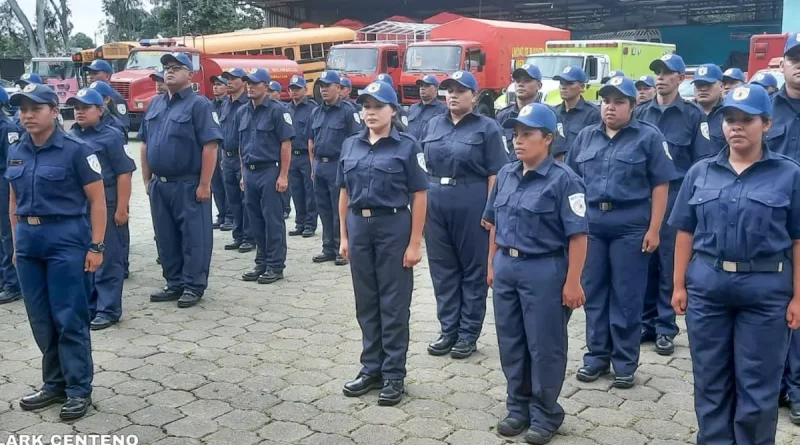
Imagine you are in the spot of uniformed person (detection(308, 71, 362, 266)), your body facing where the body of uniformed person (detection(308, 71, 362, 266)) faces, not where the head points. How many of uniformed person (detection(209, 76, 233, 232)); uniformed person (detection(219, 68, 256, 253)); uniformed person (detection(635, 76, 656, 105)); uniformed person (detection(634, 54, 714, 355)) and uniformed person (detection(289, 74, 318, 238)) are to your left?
2

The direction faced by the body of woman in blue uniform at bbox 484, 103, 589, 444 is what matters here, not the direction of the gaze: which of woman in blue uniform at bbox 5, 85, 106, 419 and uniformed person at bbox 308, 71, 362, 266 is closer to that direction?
the woman in blue uniform

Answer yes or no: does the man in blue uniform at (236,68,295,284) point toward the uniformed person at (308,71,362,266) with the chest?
no

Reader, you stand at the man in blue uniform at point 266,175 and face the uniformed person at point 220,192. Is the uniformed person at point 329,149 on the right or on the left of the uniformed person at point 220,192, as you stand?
right

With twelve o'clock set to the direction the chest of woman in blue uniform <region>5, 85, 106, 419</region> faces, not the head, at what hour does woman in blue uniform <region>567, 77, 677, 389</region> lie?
woman in blue uniform <region>567, 77, 677, 389</region> is roughly at 8 o'clock from woman in blue uniform <region>5, 85, 106, 419</region>.

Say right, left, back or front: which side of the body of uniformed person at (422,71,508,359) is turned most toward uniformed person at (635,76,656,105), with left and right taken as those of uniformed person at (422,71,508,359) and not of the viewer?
back

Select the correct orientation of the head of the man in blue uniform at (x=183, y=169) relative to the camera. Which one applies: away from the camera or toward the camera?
toward the camera

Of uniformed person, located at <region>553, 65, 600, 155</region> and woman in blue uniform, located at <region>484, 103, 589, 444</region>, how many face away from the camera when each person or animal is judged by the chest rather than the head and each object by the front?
0

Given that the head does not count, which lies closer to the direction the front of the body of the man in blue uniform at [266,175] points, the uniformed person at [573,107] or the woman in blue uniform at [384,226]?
the woman in blue uniform

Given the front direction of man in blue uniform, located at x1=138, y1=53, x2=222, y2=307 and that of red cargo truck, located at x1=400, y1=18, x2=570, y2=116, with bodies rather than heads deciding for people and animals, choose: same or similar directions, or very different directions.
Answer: same or similar directions

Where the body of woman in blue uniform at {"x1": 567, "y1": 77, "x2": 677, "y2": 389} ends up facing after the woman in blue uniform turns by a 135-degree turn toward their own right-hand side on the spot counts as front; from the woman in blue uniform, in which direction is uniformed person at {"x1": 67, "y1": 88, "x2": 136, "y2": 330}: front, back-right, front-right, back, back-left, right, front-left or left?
left

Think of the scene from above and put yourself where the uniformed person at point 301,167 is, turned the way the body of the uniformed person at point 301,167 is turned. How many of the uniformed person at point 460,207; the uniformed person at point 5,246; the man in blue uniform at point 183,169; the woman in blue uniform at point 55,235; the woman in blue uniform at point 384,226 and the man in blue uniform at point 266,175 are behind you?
0

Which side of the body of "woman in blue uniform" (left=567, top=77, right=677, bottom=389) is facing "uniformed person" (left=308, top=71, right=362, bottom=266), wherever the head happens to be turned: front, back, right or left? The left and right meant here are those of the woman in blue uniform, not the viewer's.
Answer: right

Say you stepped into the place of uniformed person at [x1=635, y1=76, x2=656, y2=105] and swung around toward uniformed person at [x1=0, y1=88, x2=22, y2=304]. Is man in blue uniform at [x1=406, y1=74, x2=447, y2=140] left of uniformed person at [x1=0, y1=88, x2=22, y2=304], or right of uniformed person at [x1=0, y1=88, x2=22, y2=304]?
right

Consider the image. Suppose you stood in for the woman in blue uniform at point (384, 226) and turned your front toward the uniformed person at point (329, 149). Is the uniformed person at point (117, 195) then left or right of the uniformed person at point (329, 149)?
left

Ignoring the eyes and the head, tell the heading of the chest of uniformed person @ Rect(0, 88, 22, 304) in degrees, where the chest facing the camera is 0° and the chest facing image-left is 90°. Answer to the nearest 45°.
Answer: approximately 45°

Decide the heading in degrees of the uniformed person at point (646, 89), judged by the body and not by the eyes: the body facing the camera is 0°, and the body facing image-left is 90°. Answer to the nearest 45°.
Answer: approximately 45°

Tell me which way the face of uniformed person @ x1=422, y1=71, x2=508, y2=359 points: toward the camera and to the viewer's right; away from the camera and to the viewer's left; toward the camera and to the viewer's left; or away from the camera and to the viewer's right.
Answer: toward the camera and to the viewer's left

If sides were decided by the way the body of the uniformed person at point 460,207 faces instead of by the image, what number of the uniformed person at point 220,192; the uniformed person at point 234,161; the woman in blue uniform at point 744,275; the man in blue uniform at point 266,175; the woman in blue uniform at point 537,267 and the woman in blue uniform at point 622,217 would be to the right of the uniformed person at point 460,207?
3

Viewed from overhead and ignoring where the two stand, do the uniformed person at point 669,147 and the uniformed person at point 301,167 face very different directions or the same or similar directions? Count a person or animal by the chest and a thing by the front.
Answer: same or similar directions
